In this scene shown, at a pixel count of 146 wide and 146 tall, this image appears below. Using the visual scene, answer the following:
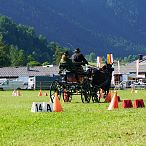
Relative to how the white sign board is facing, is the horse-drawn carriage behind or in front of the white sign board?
behind

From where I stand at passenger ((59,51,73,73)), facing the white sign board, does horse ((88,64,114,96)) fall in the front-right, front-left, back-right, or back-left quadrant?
back-left

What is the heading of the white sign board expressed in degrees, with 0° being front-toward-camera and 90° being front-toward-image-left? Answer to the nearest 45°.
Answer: approximately 0°

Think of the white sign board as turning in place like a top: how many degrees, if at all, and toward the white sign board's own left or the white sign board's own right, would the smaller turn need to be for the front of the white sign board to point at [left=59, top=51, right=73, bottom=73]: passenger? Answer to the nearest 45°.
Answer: approximately 180°

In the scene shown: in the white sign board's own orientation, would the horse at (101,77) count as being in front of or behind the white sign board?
behind
